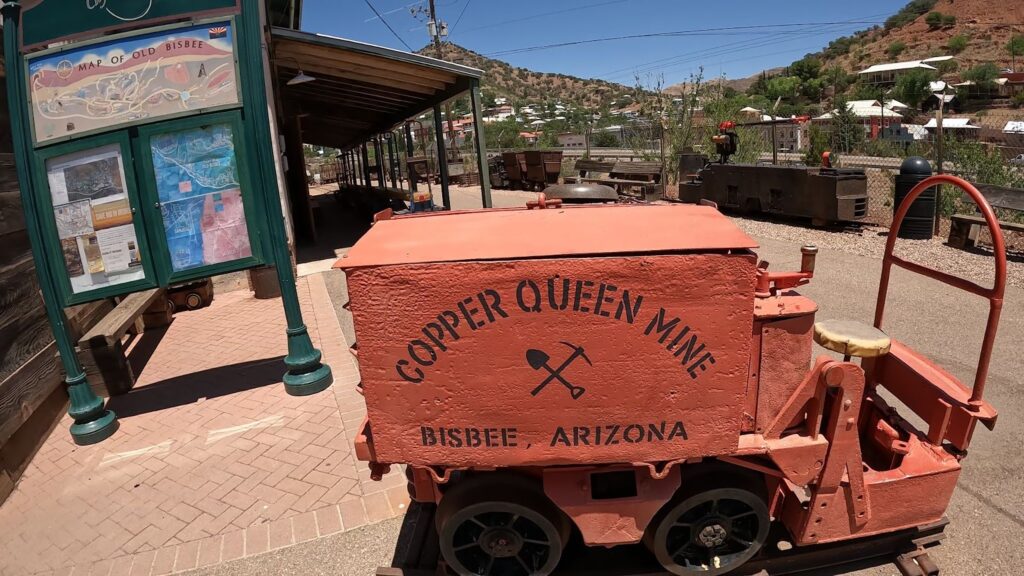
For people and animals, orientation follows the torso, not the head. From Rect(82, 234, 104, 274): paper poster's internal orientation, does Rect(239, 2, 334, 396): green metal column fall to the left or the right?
on its left

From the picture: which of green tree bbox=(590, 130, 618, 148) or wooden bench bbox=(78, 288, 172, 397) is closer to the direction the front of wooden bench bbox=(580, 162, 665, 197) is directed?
the wooden bench

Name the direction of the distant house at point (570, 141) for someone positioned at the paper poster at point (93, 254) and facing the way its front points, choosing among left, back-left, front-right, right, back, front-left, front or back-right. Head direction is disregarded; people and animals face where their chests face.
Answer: back-left

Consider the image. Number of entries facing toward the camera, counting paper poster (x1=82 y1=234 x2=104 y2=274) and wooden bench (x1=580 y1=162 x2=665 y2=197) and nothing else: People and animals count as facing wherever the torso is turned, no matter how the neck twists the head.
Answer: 2

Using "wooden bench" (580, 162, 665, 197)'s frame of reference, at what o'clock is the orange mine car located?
The orange mine car is roughly at 12 o'clock from the wooden bench.

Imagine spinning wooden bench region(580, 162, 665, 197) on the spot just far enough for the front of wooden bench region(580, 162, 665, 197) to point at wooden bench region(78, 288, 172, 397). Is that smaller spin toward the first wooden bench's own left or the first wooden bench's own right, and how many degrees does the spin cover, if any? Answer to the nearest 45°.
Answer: approximately 45° to the first wooden bench's own right

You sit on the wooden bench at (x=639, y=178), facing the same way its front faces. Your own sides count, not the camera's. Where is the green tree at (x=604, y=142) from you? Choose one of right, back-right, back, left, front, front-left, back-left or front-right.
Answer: back

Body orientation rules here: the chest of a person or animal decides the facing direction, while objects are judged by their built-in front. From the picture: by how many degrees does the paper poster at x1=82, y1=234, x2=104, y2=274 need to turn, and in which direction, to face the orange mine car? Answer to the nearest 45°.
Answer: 0° — it already faces it

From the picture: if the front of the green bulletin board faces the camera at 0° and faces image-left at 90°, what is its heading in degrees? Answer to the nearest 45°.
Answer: approximately 0°

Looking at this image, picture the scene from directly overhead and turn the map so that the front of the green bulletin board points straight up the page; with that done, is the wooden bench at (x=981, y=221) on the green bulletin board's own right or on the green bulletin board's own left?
on the green bulletin board's own left

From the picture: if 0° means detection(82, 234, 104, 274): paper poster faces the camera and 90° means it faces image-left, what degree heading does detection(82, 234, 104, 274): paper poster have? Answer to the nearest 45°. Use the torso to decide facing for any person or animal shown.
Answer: approximately 0°

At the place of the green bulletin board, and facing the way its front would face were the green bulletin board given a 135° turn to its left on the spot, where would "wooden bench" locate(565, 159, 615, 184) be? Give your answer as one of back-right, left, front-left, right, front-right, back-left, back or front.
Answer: front

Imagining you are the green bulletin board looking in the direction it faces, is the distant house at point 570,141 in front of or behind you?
behind

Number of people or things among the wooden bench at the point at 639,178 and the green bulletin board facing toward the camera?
2
